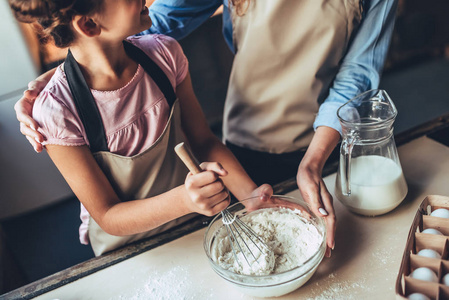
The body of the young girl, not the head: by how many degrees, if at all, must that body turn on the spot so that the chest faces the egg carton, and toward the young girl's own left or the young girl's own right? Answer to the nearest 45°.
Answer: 0° — they already face it

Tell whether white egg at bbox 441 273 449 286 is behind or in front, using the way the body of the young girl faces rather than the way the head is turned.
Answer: in front

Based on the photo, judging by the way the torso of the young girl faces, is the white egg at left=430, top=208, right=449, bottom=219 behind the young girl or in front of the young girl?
in front

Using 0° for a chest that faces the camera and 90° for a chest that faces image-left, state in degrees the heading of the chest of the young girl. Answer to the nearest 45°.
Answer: approximately 315°
